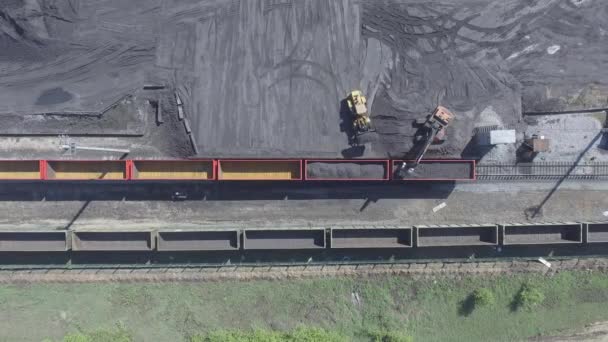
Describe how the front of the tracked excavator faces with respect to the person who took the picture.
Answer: facing the viewer and to the left of the viewer

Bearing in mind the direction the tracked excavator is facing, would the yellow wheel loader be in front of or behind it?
in front

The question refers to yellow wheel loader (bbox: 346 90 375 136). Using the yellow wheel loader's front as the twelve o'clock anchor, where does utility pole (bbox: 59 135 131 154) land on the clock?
The utility pole is roughly at 3 o'clock from the yellow wheel loader.
